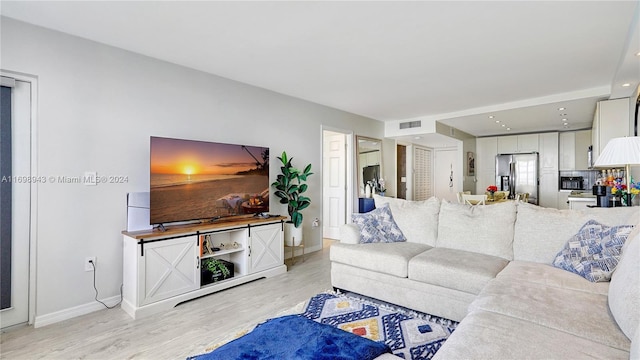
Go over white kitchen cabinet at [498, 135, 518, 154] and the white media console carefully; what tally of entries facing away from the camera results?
0

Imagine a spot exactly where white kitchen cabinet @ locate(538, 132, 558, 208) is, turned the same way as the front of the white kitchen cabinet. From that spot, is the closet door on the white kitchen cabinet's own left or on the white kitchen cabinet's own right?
on the white kitchen cabinet's own right

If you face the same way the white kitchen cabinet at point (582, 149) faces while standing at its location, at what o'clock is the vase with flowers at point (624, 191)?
The vase with flowers is roughly at 12 o'clock from the white kitchen cabinet.

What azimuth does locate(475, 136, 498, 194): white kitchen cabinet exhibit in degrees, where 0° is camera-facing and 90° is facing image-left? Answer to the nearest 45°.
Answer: approximately 0°

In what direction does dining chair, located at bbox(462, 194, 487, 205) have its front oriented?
away from the camera

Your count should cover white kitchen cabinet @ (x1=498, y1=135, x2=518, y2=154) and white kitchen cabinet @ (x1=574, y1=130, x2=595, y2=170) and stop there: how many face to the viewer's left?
0

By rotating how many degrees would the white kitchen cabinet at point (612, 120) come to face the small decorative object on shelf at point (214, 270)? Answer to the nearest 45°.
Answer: approximately 45° to its left

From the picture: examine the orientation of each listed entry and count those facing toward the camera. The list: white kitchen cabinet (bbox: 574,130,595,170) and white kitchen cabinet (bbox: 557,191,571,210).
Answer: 2

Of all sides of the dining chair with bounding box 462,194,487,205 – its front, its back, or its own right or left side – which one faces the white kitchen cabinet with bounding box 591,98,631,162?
right

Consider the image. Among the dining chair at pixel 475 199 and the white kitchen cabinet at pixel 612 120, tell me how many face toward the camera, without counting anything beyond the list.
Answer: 0

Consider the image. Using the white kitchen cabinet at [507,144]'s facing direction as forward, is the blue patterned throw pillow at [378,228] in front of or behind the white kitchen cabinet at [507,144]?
in front
